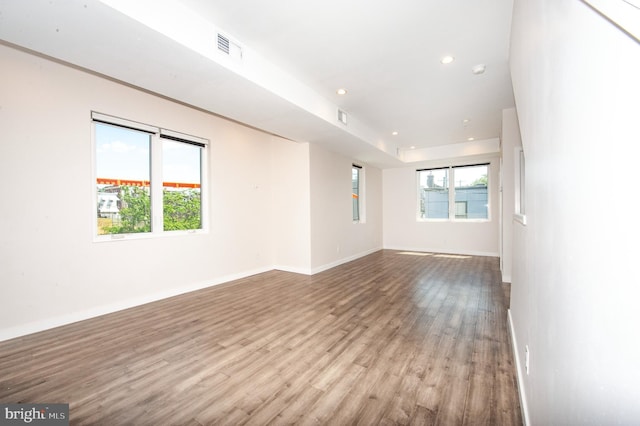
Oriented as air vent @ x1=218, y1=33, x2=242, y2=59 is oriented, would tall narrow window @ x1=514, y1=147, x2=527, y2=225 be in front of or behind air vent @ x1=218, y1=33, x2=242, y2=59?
in front

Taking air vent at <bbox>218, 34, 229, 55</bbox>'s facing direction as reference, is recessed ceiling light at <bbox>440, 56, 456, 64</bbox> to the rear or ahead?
ahead

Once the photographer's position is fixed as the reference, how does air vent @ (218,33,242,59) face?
facing the viewer and to the right of the viewer

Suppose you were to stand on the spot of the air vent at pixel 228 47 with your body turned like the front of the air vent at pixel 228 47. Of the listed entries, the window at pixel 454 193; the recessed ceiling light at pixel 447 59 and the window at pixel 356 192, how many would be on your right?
0

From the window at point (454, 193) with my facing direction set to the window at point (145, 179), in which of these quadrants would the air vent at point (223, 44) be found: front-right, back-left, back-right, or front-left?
front-left

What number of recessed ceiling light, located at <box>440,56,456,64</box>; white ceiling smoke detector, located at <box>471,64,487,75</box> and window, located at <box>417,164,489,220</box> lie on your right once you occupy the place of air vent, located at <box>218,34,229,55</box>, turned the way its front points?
0

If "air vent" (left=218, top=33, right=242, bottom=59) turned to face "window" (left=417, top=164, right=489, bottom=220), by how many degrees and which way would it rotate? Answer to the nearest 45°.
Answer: approximately 90° to its left

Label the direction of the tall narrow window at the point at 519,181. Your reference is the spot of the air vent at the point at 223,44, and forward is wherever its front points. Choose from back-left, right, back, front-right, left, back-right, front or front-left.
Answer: front-left

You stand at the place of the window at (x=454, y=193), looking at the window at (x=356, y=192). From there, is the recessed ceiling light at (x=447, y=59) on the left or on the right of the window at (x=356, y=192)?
left

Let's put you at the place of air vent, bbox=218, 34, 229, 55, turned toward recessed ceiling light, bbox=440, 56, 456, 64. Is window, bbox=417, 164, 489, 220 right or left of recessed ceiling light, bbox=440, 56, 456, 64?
left

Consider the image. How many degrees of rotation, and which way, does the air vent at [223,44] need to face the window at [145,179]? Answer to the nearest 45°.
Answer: approximately 180°

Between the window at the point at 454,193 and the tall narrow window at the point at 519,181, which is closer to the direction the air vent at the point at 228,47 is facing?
the tall narrow window

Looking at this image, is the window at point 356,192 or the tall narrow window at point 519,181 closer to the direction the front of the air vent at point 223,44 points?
the tall narrow window

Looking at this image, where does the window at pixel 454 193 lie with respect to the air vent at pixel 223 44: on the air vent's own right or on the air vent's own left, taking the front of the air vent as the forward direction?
on the air vent's own left
